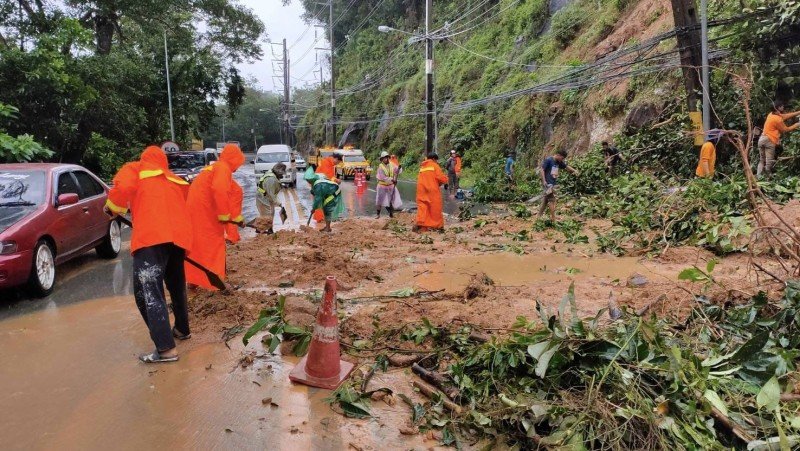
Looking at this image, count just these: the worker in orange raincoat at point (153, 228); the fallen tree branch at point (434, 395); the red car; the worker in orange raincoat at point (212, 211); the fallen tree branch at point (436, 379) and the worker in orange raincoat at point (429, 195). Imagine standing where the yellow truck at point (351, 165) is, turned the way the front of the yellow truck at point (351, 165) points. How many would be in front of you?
6

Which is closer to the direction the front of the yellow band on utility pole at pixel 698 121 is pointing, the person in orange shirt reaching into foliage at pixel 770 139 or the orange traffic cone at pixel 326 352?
the orange traffic cone

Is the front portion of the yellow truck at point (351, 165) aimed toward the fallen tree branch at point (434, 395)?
yes

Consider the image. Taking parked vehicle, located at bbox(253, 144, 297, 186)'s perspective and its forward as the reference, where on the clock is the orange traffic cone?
The orange traffic cone is roughly at 12 o'clock from the parked vehicle.

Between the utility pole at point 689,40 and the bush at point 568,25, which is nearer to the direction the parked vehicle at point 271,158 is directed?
the utility pole

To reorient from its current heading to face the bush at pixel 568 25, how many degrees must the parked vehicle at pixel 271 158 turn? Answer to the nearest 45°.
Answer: approximately 90° to its left

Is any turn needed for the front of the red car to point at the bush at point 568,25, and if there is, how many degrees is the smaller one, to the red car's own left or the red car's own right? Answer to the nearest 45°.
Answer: approximately 180°

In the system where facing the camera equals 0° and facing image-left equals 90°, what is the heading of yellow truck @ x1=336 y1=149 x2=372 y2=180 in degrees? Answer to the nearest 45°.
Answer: approximately 0°

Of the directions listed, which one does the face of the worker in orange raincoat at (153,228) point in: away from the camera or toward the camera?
away from the camera

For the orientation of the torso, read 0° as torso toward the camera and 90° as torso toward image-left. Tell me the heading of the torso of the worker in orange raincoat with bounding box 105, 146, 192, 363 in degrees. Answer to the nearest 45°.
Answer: approximately 135°
